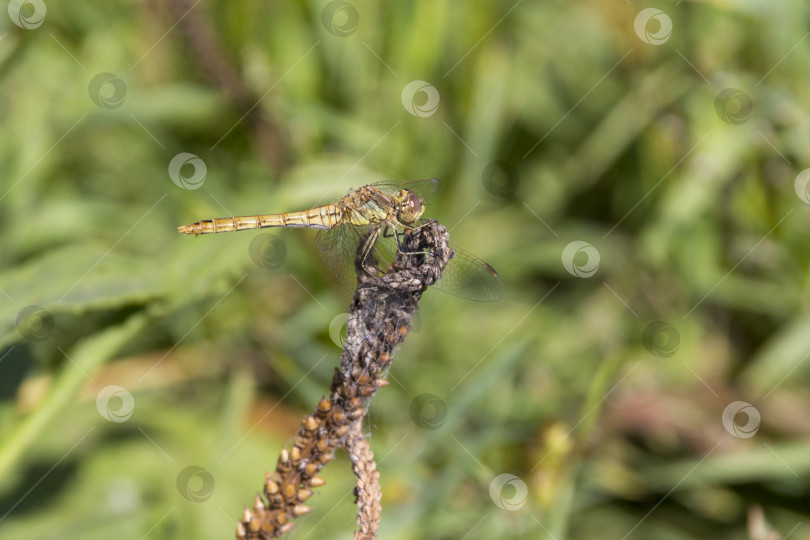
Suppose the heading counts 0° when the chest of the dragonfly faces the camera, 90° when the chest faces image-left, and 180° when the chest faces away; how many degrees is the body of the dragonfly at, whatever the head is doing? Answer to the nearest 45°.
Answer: approximately 270°
